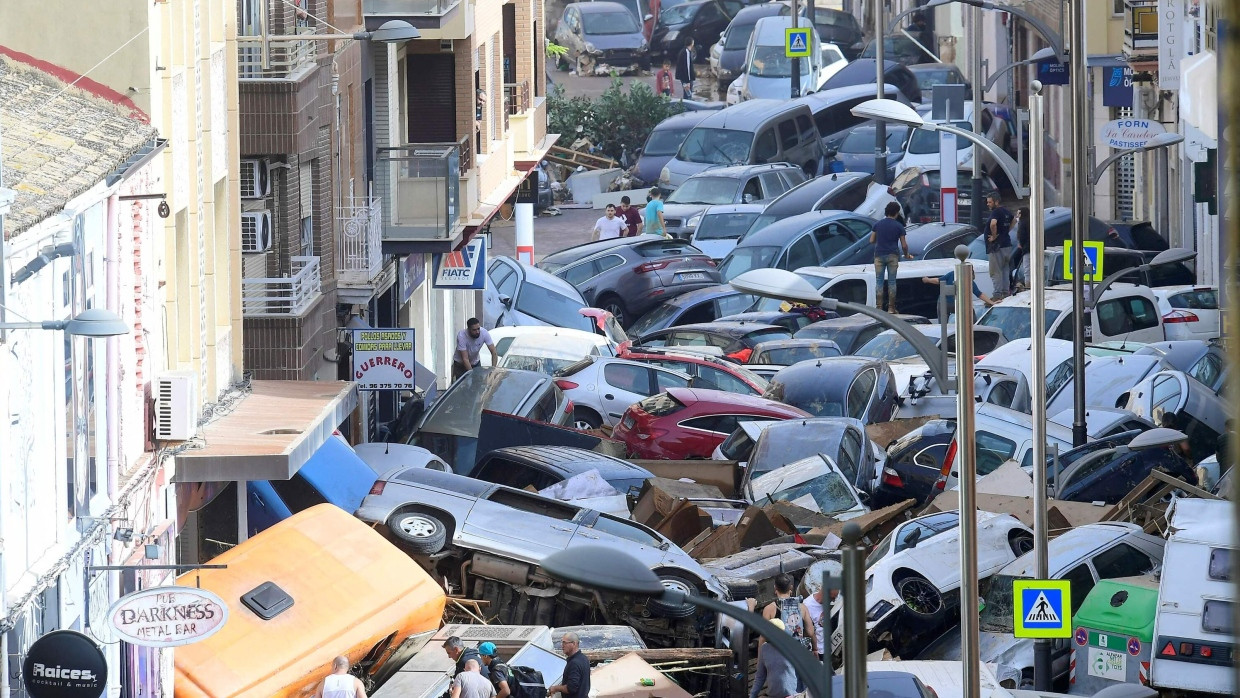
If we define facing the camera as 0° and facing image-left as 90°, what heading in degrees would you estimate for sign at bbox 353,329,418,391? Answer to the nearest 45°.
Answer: approximately 0°

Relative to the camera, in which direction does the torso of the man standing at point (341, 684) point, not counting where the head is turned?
away from the camera

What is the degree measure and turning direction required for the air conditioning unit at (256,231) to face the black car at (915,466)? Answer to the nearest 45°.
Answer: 0° — it already faces it

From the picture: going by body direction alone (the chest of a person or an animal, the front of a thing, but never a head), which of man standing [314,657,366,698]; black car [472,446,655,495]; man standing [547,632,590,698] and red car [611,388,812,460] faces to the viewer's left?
man standing [547,632,590,698]

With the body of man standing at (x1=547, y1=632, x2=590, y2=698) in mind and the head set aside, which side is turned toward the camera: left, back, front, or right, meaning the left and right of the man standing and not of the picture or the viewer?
left

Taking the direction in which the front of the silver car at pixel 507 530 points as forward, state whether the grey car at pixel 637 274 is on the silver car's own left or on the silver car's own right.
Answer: on the silver car's own left

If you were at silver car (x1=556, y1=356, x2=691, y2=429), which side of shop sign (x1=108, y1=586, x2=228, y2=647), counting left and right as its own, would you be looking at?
back

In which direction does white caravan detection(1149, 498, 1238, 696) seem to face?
away from the camera

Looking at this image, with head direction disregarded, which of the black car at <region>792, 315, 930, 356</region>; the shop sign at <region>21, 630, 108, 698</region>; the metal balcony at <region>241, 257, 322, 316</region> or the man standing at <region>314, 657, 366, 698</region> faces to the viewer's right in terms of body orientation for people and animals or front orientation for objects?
the metal balcony

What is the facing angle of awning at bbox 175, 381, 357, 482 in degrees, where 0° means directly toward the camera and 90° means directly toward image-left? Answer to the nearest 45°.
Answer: approximately 270°
